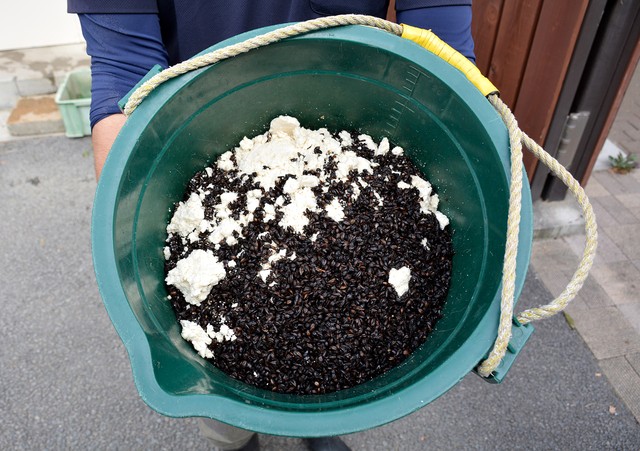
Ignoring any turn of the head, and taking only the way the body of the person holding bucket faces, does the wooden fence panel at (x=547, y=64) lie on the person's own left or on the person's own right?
on the person's own left

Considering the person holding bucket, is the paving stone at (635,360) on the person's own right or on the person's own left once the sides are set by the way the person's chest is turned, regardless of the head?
on the person's own left

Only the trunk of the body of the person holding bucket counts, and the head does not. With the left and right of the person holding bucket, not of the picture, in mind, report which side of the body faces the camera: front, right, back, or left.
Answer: front

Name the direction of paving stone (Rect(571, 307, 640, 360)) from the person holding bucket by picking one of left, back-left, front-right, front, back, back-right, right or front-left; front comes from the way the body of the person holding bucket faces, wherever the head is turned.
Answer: left

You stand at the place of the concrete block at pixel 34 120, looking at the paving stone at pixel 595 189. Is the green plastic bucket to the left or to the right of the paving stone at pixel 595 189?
right

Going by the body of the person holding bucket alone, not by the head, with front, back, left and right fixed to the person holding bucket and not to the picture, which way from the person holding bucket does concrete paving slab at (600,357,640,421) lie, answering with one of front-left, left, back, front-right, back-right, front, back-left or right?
left
